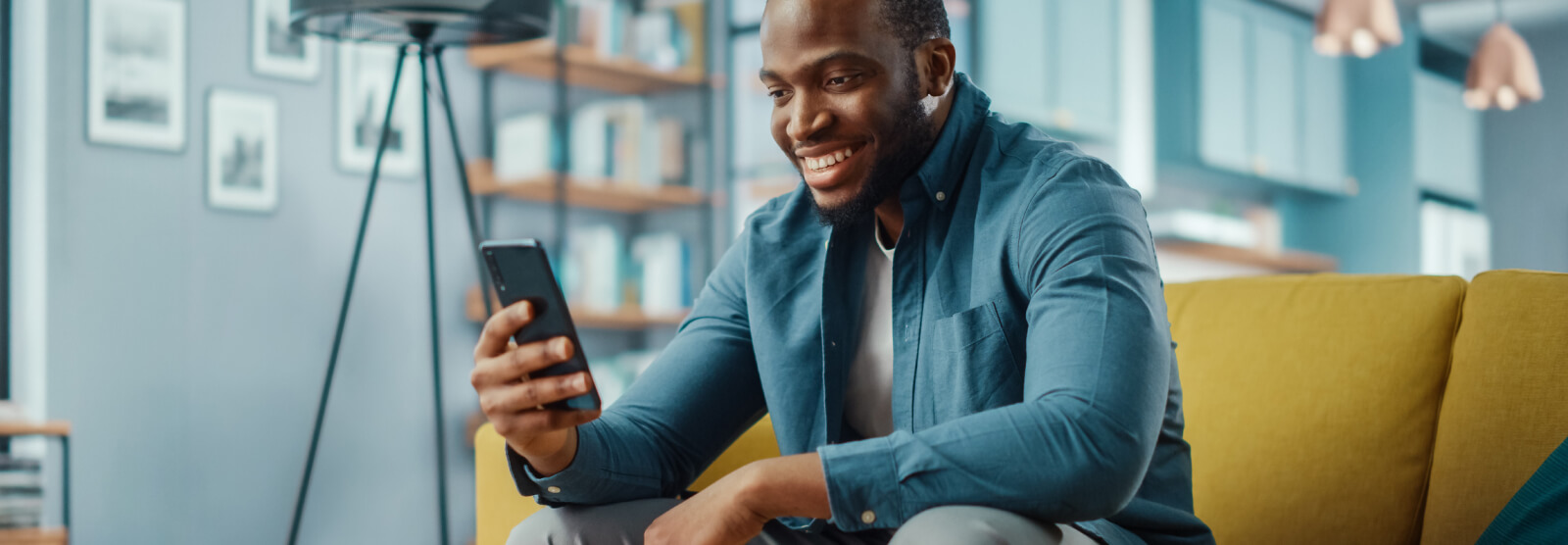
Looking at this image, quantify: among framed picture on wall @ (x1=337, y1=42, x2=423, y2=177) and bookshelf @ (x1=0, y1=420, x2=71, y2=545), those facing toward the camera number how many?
2

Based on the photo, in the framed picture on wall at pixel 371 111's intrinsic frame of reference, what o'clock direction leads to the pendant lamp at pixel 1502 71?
The pendant lamp is roughly at 9 o'clock from the framed picture on wall.

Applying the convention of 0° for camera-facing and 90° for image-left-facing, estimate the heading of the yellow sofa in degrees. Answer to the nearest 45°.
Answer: approximately 0°

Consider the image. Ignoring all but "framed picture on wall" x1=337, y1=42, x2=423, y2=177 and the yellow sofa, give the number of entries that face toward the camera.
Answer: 2

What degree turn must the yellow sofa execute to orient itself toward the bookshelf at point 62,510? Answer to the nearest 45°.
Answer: approximately 90° to its right

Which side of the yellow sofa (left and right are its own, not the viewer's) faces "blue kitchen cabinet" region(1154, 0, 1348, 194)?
back

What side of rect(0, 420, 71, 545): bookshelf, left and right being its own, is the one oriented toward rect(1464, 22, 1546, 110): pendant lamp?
left

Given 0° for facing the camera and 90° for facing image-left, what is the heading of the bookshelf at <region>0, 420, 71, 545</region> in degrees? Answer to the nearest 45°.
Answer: approximately 0°
